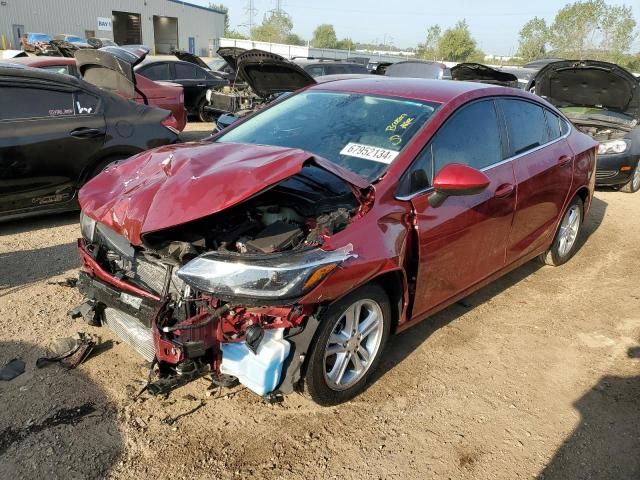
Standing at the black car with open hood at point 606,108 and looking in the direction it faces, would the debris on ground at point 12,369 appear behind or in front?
in front

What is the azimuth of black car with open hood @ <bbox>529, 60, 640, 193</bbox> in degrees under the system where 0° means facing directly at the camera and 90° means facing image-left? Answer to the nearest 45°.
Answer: approximately 45°

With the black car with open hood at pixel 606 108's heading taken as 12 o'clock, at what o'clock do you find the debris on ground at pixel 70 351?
The debris on ground is roughly at 11 o'clock from the black car with open hood.

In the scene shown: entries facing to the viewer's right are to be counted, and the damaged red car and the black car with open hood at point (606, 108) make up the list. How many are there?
0

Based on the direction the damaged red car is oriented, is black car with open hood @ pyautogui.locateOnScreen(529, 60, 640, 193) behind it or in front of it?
behind
